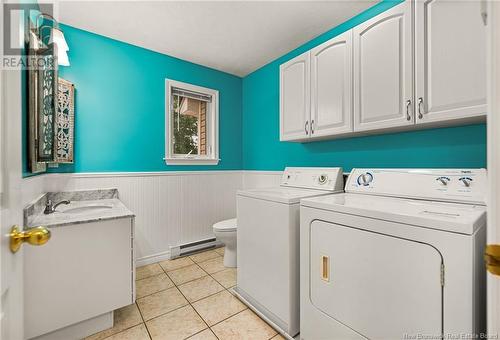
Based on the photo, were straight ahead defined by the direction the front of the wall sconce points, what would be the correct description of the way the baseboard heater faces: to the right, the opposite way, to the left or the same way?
to the right

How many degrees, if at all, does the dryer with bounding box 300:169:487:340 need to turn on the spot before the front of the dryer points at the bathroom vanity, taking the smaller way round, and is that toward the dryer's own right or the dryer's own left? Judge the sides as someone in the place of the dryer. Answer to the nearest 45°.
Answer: approximately 45° to the dryer's own right

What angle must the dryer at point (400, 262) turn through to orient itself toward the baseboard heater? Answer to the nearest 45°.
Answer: approximately 45° to its right

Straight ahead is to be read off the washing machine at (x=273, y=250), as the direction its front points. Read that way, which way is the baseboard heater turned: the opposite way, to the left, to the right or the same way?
to the left

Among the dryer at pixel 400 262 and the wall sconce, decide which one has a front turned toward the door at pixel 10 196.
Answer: the dryer

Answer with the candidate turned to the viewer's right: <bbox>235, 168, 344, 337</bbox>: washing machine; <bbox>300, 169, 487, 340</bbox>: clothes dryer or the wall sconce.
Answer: the wall sconce

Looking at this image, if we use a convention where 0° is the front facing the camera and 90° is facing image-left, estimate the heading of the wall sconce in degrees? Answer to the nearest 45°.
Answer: approximately 270°
